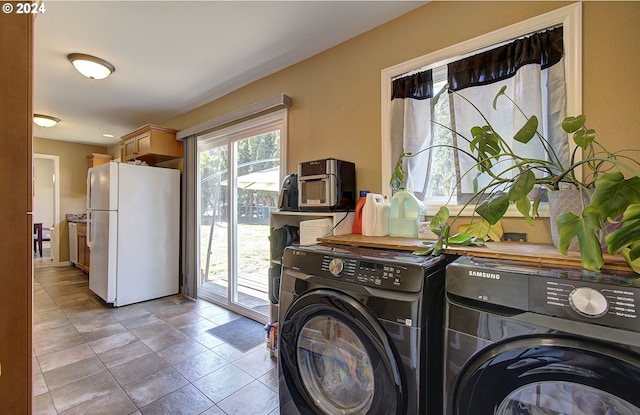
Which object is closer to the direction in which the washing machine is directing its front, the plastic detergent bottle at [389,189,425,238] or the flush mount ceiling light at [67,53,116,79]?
the flush mount ceiling light

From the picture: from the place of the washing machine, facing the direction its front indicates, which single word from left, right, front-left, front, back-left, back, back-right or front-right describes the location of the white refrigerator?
right

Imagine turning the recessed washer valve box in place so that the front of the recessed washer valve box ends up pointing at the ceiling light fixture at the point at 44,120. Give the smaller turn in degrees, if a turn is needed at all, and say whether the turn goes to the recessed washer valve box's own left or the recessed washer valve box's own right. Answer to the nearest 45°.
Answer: approximately 90° to the recessed washer valve box's own right

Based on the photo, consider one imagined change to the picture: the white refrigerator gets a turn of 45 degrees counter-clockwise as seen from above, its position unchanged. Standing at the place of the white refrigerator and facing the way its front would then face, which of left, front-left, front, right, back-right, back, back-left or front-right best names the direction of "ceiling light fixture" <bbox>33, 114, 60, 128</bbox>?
back-right

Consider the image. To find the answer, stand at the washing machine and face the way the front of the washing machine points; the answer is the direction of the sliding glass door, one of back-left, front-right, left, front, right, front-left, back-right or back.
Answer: right

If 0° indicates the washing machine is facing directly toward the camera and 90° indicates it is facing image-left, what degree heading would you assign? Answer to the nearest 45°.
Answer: approximately 45°

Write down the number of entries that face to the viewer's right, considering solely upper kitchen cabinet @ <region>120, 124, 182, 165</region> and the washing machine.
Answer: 0

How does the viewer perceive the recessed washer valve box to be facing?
facing the viewer

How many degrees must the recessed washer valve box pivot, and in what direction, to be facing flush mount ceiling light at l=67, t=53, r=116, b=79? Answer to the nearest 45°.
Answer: approximately 90° to its right
